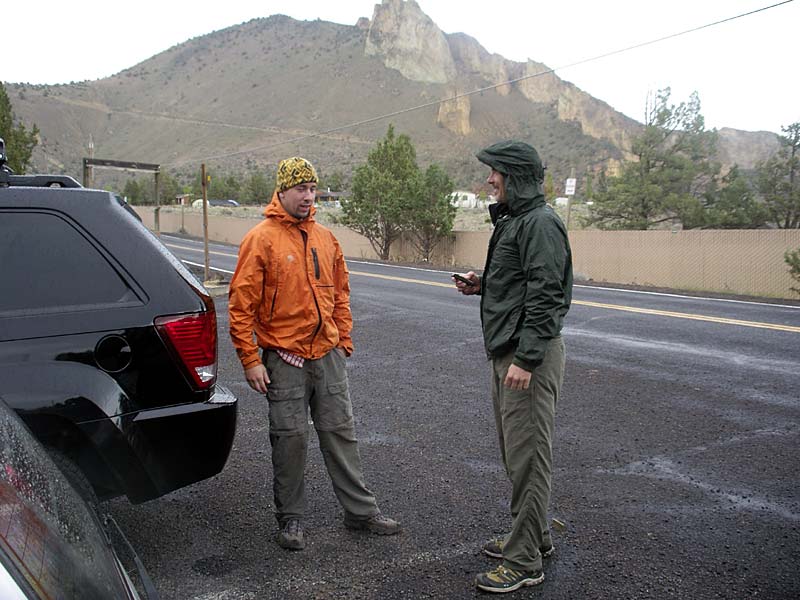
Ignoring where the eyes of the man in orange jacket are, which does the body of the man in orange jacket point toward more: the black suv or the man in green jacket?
the man in green jacket

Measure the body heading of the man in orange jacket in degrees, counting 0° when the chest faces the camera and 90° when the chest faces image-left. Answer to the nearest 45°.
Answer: approximately 315°

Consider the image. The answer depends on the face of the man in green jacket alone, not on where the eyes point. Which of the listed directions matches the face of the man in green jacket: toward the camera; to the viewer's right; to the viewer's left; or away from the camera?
to the viewer's left

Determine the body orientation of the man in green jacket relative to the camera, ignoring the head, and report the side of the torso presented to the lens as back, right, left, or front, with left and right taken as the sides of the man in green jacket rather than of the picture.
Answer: left

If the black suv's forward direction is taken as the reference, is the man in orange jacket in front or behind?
behind

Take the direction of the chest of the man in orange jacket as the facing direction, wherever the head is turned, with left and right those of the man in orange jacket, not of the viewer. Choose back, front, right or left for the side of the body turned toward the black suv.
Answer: right

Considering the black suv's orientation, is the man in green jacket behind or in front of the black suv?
behind
